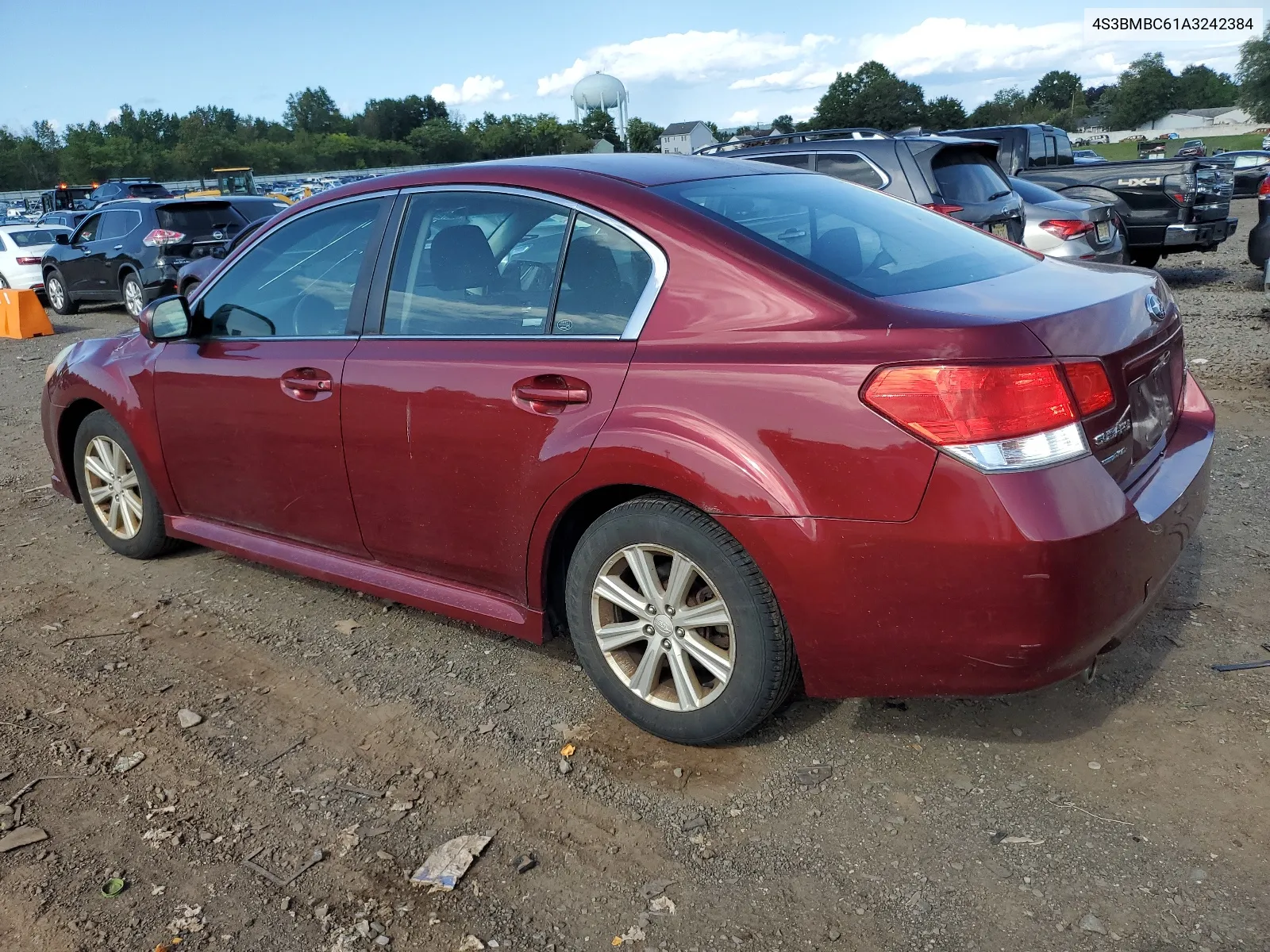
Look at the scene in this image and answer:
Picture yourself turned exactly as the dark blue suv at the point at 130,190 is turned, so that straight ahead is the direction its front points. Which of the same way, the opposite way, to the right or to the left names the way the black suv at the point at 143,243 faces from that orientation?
the same way

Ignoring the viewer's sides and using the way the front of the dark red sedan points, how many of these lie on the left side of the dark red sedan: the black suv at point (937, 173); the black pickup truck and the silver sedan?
0

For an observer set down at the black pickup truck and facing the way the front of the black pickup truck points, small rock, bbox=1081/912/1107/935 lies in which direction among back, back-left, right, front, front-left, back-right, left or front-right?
back-left

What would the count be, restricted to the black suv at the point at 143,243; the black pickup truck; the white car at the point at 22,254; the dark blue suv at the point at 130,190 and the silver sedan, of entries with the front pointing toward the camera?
0

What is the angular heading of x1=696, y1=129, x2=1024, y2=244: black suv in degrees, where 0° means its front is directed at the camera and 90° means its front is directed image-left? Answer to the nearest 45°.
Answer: approximately 135°

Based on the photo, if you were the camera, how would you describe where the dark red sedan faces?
facing away from the viewer and to the left of the viewer

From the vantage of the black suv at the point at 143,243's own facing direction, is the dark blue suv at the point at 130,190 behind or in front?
in front

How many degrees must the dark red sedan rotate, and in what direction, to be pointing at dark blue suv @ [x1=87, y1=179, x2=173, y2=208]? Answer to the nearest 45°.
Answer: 0° — it already faces it

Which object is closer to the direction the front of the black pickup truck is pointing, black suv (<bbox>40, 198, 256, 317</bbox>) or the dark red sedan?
the black suv

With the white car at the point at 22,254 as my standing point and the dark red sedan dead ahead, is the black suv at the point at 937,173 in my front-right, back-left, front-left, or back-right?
front-left

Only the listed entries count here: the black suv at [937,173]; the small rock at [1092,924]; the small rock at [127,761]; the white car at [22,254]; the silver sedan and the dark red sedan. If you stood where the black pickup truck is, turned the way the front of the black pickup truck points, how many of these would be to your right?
0

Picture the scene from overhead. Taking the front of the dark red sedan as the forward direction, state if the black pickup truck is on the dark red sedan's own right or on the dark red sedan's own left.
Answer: on the dark red sedan's own right

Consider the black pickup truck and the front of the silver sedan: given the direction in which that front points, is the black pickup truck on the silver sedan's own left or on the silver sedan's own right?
on the silver sedan's own right

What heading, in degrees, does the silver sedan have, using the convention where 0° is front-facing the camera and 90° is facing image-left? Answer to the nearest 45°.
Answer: approximately 135°

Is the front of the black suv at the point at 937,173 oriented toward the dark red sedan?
no

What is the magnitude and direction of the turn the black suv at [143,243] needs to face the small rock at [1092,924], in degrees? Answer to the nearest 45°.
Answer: approximately 135° to its left

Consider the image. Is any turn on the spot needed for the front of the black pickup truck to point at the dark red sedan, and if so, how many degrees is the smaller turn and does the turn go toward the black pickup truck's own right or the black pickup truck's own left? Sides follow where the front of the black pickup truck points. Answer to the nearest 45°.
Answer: approximately 135° to the black pickup truck's own left

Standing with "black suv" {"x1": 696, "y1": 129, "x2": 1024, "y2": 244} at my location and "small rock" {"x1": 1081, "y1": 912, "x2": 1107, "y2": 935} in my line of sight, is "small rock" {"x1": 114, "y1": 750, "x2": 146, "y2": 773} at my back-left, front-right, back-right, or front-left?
front-right

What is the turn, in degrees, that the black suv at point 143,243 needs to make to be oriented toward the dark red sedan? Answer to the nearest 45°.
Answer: approximately 135° to its left
